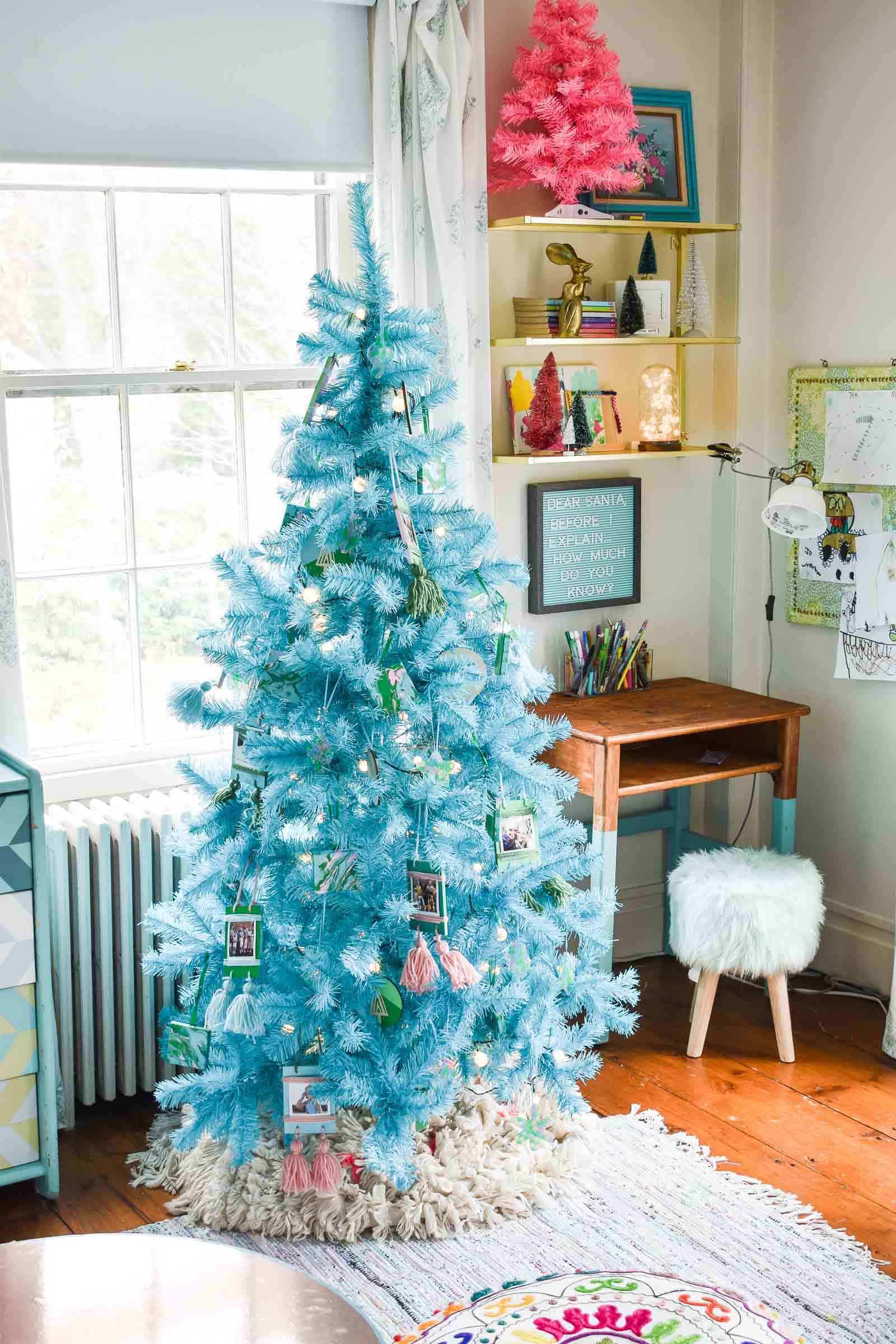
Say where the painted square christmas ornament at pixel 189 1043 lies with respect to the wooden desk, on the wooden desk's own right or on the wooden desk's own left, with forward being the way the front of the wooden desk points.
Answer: on the wooden desk's own right

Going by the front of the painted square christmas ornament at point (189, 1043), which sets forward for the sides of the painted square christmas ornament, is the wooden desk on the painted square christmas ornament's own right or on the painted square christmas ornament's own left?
on the painted square christmas ornament's own left

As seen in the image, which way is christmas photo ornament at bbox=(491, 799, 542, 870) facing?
toward the camera

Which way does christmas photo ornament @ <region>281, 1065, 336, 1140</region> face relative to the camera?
toward the camera

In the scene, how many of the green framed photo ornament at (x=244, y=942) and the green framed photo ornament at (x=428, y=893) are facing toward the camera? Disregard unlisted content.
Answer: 2

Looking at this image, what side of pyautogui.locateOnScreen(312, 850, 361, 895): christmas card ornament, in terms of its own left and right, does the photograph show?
front

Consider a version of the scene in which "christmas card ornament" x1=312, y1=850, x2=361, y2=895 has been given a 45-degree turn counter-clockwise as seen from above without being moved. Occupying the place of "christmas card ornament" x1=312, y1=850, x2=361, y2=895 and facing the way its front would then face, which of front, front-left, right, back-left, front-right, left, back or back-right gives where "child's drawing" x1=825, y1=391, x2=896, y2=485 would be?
left

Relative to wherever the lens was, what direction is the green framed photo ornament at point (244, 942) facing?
facing the viewer

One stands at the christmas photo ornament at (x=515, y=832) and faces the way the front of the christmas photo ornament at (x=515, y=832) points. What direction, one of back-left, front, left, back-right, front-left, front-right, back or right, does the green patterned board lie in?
back-left

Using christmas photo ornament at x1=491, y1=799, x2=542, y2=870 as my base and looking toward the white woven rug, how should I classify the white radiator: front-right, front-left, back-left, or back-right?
back-right
